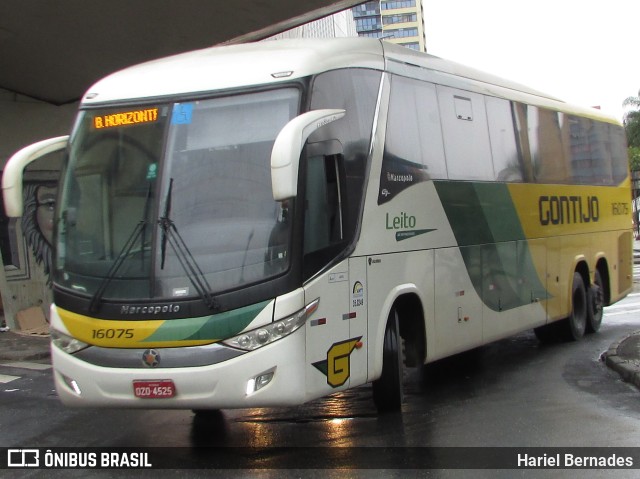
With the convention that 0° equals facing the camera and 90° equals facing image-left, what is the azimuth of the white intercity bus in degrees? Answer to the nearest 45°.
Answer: approximately 45°

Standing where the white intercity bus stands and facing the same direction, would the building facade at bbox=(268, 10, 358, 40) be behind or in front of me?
behind
